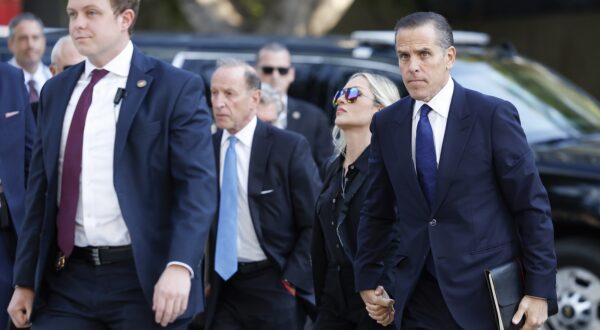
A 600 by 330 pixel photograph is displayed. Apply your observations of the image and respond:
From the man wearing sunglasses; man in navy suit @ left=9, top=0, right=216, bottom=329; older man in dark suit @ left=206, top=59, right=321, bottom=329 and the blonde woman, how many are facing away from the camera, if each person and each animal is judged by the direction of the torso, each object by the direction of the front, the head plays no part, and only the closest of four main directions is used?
0

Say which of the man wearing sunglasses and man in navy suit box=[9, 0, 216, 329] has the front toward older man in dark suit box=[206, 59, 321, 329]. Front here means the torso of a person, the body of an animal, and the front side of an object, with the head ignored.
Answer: the man wearing sunglasses

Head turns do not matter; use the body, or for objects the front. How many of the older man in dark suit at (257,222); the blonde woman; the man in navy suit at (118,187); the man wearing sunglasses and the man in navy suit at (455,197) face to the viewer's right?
0

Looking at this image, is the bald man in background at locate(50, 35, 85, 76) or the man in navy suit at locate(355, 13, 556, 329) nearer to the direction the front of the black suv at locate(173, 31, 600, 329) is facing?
the man in navy suit

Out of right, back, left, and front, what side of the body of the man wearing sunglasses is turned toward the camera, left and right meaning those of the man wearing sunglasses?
front

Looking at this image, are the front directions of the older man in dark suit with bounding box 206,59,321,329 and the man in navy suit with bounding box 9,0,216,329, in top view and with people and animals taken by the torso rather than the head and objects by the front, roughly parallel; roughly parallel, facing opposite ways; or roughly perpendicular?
roughly parallel

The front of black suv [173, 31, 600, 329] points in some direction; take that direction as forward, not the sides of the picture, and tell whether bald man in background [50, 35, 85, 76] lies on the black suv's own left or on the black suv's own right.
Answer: on the black suv's own right

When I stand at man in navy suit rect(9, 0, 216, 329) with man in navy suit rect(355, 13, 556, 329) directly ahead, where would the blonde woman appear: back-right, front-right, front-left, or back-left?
front-left

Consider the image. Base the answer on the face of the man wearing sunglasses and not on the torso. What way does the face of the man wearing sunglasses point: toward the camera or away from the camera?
toward the camera

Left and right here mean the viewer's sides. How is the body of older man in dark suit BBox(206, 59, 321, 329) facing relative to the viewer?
facing the viewer and to the left of the viewer

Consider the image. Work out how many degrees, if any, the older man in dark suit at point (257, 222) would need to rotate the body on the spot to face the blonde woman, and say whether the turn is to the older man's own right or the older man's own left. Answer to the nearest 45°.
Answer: approximately 90° to the older man's own left

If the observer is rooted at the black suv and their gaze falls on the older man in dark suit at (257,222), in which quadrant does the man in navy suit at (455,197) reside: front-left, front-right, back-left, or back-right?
front-left

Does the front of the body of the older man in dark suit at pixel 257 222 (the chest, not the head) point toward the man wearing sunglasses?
no

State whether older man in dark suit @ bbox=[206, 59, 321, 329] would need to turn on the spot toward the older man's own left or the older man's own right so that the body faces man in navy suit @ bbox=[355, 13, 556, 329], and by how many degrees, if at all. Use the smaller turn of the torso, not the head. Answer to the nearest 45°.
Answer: approximately 90° to the older man's own left

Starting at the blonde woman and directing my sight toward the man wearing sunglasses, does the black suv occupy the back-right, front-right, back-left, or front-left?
front-right

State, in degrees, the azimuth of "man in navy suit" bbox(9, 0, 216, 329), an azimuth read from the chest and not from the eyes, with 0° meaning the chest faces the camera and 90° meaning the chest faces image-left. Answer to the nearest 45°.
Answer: approximately 45°

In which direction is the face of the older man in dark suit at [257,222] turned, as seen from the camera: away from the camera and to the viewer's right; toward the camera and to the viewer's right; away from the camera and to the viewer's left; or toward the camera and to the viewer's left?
toward the camera and to the viewer's left
